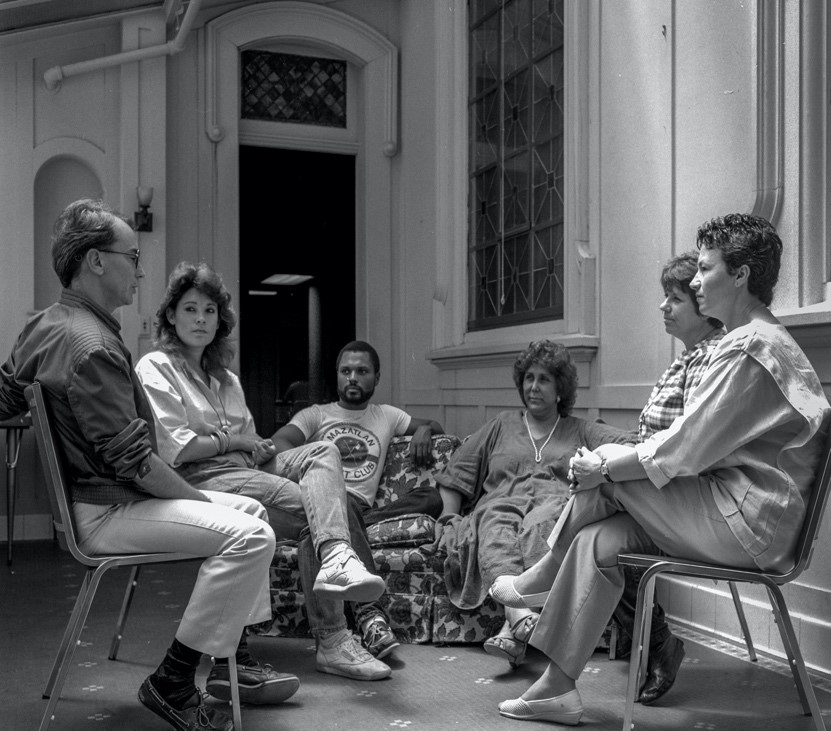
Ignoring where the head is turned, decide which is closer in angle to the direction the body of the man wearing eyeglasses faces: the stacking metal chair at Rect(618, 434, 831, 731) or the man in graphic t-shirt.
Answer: the stacking metal chair

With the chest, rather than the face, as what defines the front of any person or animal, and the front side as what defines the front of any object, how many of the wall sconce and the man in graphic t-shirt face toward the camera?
2

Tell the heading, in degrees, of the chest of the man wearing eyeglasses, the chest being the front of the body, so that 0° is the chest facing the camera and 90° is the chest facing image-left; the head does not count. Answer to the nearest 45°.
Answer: approximately 270°

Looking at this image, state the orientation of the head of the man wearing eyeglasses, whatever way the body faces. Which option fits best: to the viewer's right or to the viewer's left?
to the viewer's right

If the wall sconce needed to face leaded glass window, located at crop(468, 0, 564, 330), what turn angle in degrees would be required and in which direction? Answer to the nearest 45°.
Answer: approximately 45° to its left

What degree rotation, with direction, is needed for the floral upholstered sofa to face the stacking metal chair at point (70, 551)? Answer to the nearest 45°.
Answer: approximately 45° to its right

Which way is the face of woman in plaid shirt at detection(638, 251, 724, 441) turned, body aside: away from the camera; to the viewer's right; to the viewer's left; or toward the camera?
to the viewer's left

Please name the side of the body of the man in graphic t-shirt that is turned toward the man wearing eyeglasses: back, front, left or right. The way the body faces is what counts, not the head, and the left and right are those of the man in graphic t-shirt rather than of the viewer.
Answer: front

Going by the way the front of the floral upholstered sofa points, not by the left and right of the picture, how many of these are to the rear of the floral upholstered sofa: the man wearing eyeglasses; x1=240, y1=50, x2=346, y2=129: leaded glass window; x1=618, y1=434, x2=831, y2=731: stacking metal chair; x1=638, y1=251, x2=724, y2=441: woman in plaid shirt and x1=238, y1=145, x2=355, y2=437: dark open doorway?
2

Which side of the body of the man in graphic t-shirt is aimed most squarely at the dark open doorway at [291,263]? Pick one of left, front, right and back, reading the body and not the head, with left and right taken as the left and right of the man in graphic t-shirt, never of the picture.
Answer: back

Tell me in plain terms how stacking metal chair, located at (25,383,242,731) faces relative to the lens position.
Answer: facing to the right of the viewer

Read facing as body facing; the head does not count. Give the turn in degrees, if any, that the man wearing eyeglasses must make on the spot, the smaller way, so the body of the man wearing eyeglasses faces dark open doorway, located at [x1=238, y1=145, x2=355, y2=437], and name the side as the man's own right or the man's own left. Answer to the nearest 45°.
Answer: approximately 90° to the man's own left

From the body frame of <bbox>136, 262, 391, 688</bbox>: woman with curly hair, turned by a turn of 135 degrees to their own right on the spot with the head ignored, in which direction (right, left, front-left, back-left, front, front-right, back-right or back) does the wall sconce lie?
right

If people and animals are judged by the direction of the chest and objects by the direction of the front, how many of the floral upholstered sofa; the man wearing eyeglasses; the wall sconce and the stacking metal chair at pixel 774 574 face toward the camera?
2
